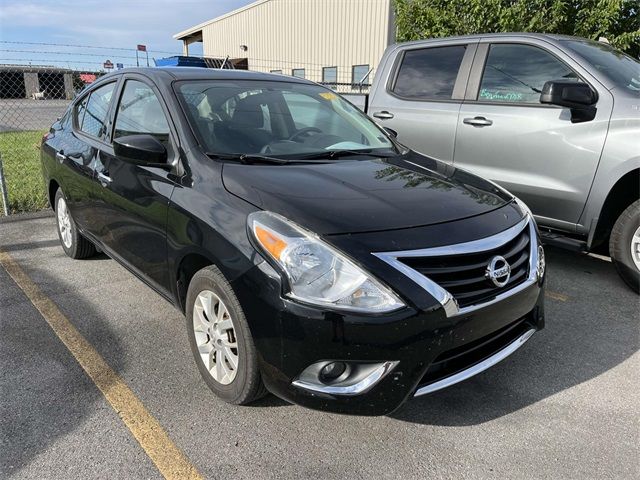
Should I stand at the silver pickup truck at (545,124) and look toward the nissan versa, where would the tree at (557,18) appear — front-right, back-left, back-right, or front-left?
back-right

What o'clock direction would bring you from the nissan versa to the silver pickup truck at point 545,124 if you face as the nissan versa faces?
The silver pickup truck is roughly at 9 o'clock from the nissan versa.

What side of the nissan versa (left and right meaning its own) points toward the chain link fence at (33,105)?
back

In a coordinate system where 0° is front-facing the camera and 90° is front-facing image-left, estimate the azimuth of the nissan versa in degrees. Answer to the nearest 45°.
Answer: approximately 315°

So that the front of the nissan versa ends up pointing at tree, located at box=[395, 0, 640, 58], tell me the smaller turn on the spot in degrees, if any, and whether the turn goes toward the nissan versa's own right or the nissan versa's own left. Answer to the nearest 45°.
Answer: approximately 90° to the nissan versa's own left
